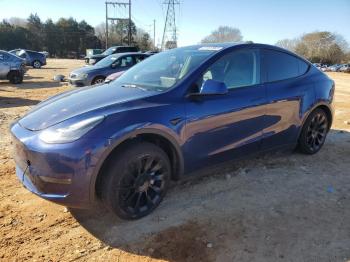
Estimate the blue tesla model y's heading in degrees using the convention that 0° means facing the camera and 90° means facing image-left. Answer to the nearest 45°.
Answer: approximately 45°

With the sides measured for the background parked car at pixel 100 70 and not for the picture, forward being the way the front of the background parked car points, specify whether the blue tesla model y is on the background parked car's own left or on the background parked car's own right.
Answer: on the background parked car's own left

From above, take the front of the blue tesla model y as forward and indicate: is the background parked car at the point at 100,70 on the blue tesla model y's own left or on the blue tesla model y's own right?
on the blue tesla model y's own right
